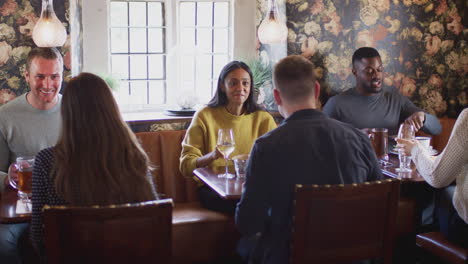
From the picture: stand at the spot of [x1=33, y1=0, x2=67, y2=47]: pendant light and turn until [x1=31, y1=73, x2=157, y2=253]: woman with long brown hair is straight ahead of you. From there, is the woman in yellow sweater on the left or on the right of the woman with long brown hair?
left

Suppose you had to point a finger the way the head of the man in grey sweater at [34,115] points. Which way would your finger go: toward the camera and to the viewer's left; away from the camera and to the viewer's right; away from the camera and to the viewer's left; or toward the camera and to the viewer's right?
toward the camera and to the viewer's right

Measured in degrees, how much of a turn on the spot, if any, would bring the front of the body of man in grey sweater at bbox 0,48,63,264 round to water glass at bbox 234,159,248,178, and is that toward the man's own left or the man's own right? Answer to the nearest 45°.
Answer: approximately 45° to the man's own left

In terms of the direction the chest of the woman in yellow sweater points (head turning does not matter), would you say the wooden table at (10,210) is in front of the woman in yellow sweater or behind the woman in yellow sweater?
in front

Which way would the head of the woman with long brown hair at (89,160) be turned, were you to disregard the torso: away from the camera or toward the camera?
away from the camera

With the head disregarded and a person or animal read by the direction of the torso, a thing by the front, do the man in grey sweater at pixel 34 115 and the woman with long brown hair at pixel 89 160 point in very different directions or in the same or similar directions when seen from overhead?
very different directions

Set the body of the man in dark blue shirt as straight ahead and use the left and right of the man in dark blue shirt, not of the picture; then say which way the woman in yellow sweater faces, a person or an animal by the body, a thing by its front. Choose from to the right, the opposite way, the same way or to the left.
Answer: the opposite way

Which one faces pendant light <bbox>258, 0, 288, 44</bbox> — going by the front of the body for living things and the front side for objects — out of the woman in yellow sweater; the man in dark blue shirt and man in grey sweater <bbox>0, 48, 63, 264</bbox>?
the man in dark blue shirt

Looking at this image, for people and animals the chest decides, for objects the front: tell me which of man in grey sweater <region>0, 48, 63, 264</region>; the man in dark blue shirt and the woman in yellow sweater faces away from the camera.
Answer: the man in dark blue shirt

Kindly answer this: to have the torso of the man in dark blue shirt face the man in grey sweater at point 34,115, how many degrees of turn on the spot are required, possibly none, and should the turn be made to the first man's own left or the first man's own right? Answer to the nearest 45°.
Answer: approximately 45° to the first man's own left

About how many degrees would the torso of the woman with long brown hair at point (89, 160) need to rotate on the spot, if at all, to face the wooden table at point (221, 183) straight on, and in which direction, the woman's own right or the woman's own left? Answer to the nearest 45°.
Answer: approximately 45° to the woman's own right

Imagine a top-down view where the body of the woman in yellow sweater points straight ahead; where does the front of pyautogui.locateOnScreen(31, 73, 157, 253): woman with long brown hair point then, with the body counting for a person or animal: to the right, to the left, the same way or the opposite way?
the opposite way

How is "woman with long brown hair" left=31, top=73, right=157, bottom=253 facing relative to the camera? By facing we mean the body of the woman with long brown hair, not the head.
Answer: away from the camera

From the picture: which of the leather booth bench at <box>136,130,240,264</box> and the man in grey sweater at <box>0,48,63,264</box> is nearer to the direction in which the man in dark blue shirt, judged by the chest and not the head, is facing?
the leather booth bench

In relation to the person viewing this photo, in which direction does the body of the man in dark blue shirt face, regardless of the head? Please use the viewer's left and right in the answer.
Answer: facing away from the viewer
